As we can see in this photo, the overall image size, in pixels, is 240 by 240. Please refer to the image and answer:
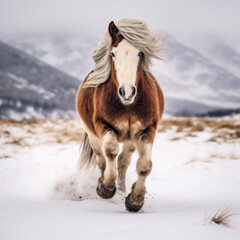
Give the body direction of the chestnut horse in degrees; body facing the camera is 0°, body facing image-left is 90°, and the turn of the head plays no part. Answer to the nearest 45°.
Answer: approximately 0°
